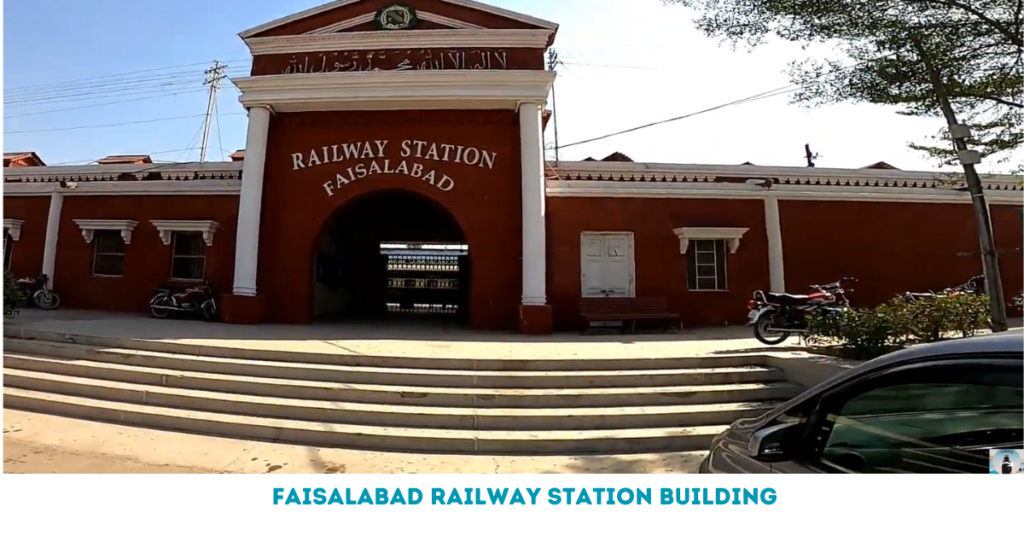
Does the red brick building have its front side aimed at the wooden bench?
no

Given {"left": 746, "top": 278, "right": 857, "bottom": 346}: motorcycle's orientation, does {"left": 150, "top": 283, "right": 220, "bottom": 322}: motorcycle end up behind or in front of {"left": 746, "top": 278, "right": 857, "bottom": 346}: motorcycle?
behind

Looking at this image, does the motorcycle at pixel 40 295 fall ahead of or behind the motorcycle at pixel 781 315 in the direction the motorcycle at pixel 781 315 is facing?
behind

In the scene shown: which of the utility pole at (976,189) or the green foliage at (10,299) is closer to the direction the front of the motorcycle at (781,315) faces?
the utility pole

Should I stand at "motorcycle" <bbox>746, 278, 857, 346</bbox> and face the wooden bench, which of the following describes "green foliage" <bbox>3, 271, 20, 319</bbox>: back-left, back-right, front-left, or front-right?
front-left

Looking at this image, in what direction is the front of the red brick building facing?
toward the camera

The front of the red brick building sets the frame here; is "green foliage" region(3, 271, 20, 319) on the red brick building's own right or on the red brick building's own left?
on the red brick building's own right

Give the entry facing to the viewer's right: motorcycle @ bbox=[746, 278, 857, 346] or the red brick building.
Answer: the motorcycle

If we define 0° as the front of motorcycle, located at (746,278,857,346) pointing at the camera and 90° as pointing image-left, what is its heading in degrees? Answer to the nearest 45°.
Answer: approximately 270°

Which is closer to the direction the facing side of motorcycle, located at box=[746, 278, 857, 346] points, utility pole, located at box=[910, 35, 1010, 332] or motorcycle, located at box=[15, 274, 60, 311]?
the utility pole

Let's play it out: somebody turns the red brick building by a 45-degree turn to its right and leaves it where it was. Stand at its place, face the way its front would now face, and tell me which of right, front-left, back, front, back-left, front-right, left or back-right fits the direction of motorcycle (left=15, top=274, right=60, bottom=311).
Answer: front-right
